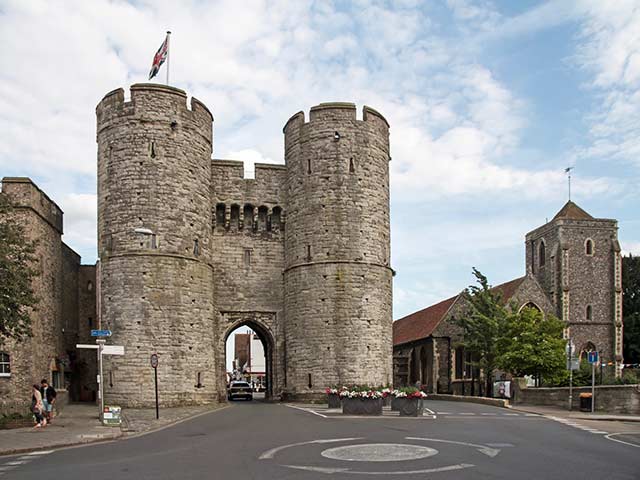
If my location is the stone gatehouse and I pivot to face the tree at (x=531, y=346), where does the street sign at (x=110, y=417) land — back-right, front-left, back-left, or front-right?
back-right

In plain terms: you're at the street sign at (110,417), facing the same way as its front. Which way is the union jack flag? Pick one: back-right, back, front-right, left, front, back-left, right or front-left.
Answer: back

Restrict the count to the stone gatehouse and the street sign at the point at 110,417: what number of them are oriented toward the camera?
2

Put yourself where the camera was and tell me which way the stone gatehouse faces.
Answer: facing the viewer

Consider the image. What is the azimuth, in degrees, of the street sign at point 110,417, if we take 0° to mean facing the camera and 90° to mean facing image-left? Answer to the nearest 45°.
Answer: approximately 0°

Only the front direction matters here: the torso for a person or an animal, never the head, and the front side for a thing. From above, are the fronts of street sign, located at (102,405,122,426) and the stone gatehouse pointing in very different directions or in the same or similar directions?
same or similar directions

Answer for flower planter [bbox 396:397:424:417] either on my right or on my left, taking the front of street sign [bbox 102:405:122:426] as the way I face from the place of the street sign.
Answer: on my left
